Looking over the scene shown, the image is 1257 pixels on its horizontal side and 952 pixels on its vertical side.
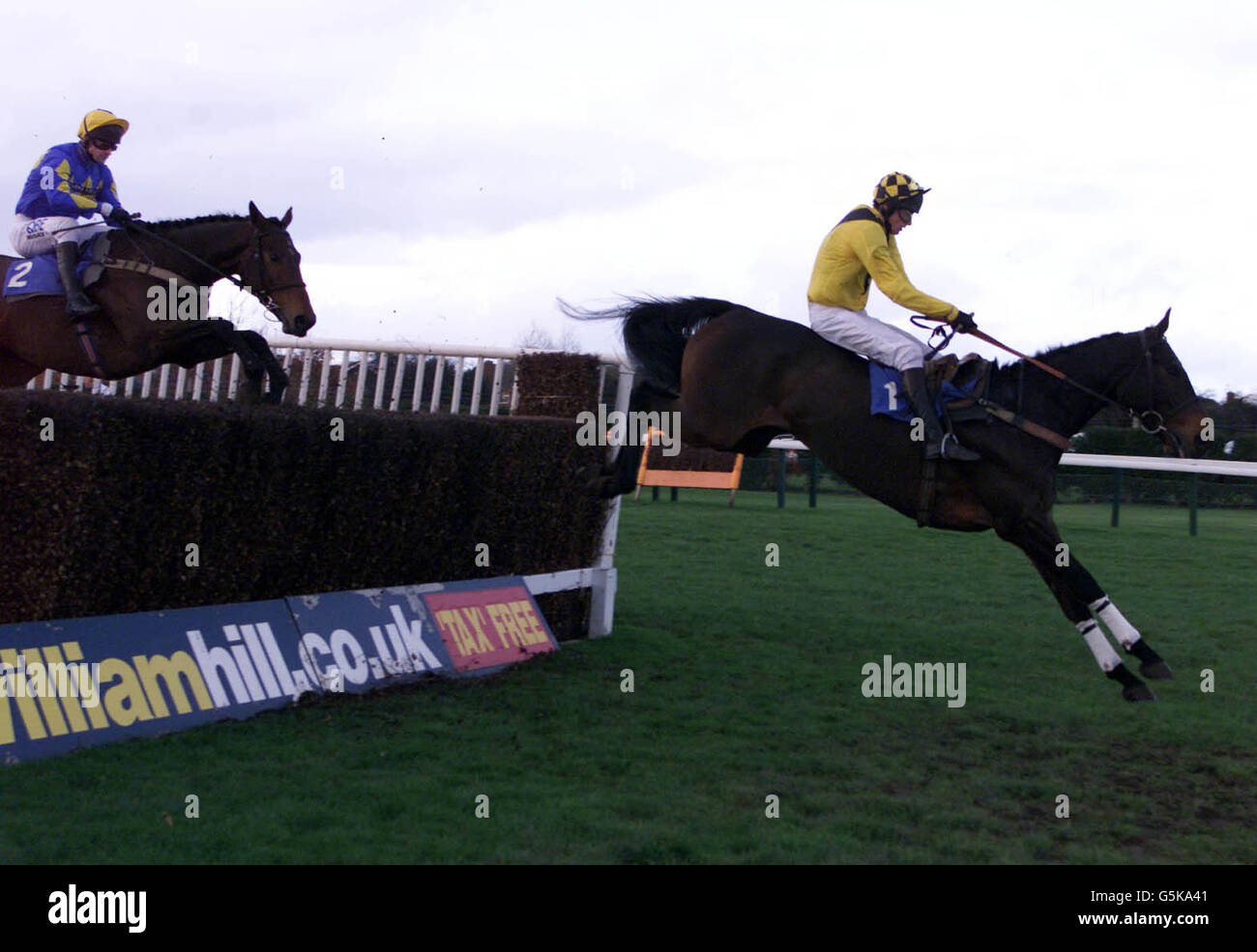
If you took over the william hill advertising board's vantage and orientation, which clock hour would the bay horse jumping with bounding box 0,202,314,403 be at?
The bay horse jumping is roughly at 7 o'clock from the william hill advertising board.

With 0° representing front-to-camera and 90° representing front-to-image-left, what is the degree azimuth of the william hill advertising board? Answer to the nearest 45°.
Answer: approximately 315°

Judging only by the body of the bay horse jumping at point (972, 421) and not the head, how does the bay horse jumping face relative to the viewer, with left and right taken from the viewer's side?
facing to the right of the viewer

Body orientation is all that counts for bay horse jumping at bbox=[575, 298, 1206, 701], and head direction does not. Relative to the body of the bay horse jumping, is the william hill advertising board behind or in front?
behind

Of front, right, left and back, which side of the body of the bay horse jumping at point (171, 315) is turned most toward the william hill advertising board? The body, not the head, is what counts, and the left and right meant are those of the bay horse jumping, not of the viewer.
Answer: right

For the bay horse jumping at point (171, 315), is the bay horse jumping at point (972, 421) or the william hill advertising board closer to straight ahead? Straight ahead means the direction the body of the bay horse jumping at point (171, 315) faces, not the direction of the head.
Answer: the bay horse jumping

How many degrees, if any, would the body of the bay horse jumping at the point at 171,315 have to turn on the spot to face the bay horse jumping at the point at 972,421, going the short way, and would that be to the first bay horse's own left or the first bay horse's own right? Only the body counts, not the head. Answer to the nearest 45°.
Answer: approximately 45° to the first bay horse's own right

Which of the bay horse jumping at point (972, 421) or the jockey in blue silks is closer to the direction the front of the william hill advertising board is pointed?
the bay horse jumping

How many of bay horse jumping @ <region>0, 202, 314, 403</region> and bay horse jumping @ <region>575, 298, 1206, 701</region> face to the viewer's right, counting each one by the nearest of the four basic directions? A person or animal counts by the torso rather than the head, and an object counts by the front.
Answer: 2

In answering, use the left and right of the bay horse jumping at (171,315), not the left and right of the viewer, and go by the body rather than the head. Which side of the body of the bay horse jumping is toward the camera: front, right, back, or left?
right

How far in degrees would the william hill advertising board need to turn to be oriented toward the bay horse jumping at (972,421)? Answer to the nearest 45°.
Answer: approximately 45° to its left

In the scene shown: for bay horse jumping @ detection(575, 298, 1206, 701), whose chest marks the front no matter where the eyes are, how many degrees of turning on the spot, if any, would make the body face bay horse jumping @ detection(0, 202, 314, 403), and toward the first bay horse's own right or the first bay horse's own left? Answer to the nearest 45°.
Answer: approximately 180°
